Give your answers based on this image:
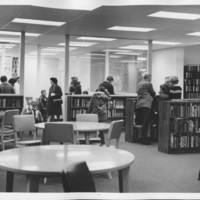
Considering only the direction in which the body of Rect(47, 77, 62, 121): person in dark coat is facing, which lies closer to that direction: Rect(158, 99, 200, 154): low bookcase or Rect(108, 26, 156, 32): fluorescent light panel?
the low bookcase

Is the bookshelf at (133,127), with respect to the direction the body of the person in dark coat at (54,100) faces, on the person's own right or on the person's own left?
on the person's own left

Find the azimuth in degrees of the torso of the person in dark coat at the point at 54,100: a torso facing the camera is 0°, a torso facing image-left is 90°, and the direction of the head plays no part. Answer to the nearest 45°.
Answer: approximately 45°

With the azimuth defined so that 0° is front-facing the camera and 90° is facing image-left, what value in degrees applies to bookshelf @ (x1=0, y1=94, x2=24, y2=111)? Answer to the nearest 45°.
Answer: approximately 0°

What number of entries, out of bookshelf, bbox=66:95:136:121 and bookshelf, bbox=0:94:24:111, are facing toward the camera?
2

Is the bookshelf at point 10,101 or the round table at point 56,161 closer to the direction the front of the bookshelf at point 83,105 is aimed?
the round table

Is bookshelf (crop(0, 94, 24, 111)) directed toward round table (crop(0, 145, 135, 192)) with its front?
yes
